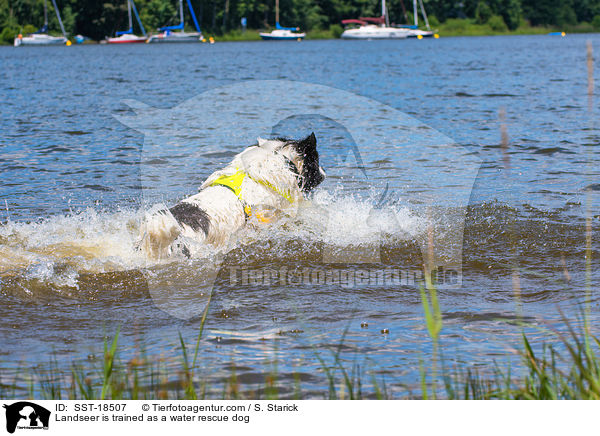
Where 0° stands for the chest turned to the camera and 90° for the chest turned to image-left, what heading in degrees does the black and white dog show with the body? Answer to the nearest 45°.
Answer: approximately 225°
